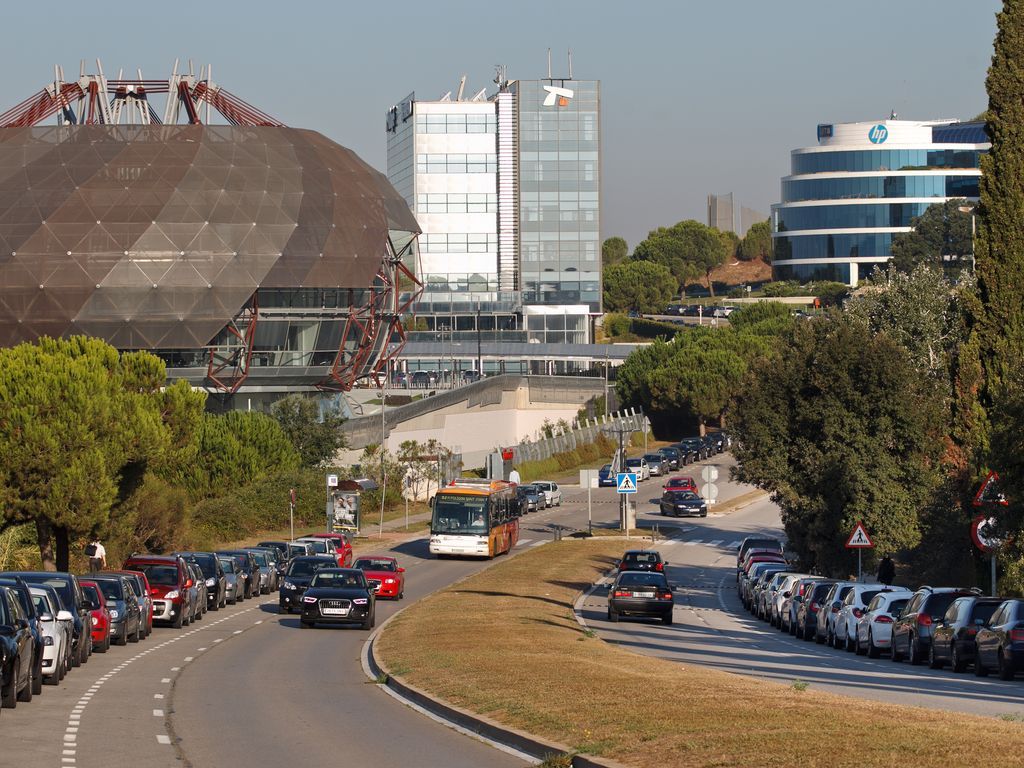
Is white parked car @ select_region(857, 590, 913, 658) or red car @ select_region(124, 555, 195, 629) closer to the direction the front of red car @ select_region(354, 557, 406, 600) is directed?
the red car

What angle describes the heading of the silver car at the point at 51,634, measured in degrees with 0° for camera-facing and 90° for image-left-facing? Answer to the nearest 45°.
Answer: approximately 0°

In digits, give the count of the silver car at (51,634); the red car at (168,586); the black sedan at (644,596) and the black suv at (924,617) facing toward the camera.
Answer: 2

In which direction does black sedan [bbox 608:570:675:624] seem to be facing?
away from the camera

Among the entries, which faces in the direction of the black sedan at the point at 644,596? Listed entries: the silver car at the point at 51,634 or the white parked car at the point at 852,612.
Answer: the white parked car
